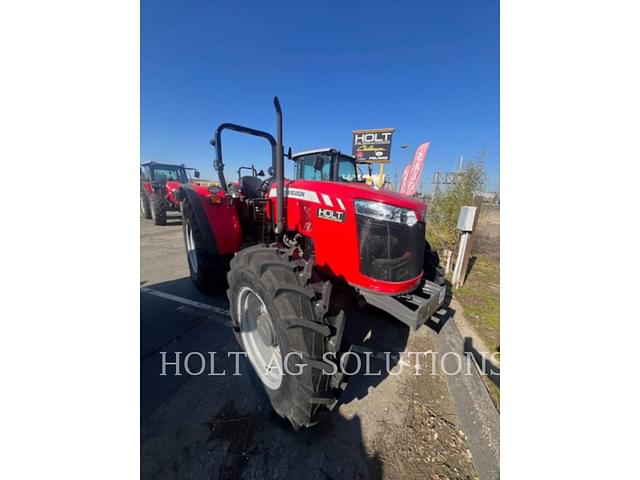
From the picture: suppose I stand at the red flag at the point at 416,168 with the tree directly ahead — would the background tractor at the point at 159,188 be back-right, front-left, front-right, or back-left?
back-right

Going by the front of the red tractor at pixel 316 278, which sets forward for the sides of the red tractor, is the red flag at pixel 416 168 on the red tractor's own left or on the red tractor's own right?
on the red tractor's own left

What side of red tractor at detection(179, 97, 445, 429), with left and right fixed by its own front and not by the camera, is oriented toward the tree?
left

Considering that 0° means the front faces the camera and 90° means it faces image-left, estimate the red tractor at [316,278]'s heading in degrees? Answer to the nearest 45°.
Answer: approximately 315°

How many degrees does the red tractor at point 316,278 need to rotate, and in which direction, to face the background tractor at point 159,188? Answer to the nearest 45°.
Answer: approximately 180°

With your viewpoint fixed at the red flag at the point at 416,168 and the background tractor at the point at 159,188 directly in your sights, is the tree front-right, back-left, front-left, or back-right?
back-left
